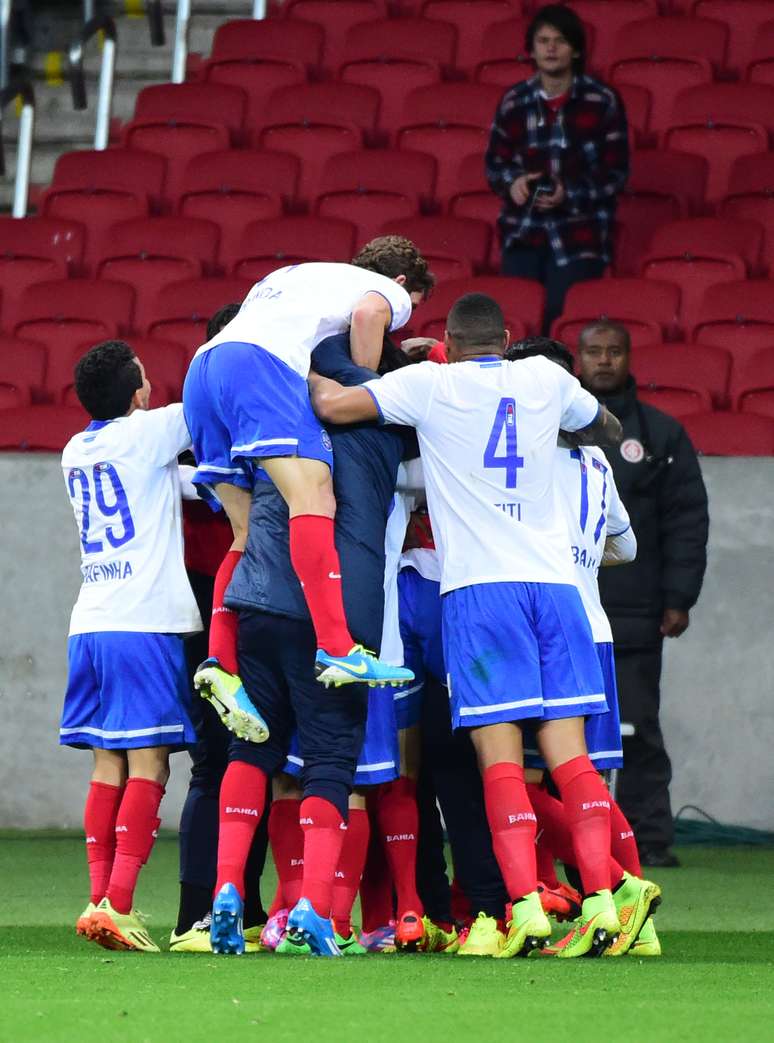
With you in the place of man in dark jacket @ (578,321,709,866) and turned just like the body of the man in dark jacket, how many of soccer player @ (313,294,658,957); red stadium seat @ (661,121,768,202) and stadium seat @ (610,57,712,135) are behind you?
2

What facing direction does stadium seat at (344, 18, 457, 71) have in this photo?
toward the camera

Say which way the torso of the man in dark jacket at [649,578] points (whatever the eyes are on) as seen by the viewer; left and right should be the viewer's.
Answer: facing the viewer

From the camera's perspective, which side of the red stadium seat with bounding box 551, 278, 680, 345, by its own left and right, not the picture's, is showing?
front

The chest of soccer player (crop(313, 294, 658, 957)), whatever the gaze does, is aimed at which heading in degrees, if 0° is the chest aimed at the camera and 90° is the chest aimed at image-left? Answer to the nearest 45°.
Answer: approximately 180°

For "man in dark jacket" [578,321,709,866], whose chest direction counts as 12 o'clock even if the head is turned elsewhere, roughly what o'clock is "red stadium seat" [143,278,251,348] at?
The red stadium seat is roughly at 4 o'clock from the man in dark jacket.

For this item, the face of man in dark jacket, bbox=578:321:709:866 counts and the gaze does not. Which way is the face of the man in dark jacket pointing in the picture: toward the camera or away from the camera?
toward the camera

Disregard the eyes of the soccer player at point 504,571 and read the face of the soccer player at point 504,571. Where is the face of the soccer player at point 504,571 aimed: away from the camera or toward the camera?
away from the camera

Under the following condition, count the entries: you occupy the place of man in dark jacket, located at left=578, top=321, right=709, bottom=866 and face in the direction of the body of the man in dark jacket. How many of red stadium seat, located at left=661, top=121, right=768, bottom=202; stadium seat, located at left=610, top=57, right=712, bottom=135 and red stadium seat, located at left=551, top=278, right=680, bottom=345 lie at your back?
3

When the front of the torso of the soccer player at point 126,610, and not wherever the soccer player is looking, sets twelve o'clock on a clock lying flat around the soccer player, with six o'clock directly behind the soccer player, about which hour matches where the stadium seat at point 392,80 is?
The stadium seat is roughly at 11 o'clock from the soccer player.

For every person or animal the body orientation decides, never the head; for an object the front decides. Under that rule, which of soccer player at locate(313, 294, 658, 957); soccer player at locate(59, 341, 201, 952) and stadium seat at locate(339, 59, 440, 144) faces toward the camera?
the stadium seat

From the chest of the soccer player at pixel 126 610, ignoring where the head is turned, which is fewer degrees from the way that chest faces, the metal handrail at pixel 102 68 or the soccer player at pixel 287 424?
the metal handrail

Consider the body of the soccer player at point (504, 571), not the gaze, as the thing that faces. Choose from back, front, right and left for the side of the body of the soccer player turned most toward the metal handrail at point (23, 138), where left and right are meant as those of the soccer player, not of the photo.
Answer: front

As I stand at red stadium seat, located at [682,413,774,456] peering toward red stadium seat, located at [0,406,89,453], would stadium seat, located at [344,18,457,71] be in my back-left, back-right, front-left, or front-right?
front-right

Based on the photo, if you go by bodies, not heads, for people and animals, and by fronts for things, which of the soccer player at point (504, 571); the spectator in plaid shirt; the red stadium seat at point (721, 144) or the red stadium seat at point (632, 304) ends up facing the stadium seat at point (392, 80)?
the soccer player

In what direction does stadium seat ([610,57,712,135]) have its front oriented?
toward the camera

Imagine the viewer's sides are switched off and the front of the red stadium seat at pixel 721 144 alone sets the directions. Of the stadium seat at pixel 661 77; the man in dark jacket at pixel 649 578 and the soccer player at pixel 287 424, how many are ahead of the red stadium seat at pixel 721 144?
2

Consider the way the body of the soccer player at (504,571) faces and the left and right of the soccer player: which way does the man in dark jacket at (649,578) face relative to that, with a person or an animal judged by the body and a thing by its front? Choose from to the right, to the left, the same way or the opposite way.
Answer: the opposite way
